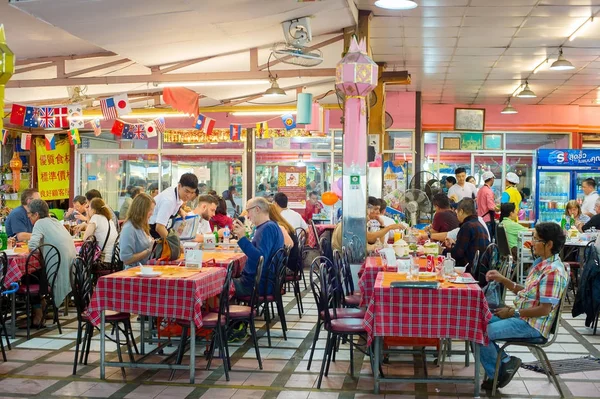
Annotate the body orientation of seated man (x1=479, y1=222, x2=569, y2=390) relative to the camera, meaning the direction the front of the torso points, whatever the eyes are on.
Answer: to the viewer's left

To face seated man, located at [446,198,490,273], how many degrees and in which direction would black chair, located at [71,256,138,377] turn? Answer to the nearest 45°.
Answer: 0° — it already faces them

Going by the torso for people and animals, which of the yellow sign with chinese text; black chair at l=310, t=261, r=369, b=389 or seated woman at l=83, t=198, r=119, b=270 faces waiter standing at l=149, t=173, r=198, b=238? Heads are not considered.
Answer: the yellow sign with chinese text

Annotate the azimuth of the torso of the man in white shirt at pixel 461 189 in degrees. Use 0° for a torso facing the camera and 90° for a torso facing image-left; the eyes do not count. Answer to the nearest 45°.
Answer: approximately 0°

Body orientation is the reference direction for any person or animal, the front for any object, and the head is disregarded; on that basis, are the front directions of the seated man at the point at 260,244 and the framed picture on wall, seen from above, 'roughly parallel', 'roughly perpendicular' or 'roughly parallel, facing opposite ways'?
roughly perpendicular

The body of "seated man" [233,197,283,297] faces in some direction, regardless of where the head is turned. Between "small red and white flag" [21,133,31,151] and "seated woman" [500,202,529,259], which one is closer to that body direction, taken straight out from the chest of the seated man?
the small red and white flag

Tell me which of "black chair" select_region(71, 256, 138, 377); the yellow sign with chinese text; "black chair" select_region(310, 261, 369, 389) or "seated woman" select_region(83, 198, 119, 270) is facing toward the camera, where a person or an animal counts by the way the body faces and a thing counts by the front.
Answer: the yellow sign with chinese text

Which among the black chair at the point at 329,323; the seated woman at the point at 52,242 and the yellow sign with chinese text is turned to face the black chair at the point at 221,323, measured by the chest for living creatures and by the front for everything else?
the yellow sign with chinese text

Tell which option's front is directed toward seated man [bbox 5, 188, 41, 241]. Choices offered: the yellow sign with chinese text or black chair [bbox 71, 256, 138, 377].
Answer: the yellow sign with chinese text

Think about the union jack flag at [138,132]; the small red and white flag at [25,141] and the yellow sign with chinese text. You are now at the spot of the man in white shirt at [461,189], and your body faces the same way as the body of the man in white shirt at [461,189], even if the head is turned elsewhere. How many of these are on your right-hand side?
3

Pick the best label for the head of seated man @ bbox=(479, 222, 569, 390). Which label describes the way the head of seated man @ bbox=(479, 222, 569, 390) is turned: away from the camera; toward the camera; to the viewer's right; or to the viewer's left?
to the viewer's left
